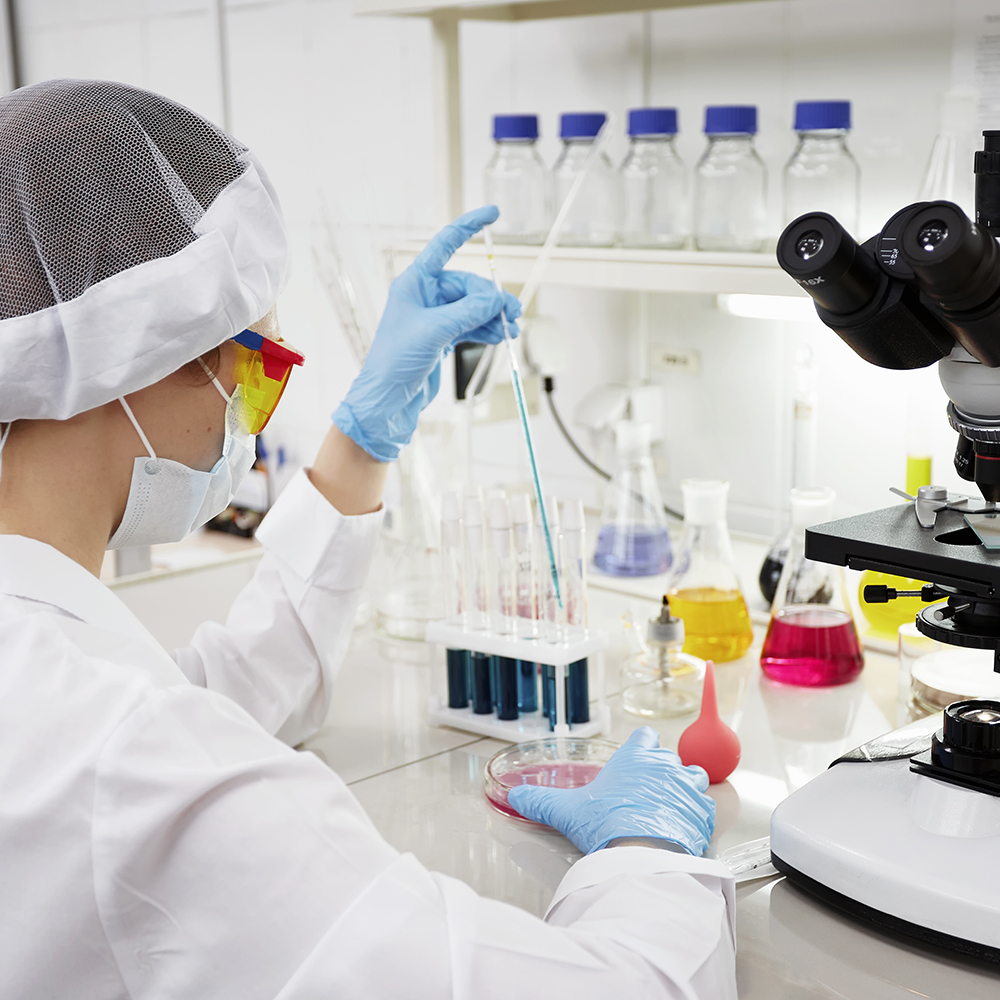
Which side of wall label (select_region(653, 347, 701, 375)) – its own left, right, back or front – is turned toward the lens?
front

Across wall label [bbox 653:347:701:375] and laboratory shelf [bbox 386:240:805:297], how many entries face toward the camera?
2

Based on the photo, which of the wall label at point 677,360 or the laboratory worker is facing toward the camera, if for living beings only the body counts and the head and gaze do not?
the wall label

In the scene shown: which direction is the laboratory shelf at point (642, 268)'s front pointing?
toward the camera

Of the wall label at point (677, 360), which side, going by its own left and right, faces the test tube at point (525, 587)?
front

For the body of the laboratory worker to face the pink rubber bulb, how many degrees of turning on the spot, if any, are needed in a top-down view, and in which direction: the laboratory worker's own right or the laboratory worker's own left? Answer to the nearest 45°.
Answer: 0° — they already face it

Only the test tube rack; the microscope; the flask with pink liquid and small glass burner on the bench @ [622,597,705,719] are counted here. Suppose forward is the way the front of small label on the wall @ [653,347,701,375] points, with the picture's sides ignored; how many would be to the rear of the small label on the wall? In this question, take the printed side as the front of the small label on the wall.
0

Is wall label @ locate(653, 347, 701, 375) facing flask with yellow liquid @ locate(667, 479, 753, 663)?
yes

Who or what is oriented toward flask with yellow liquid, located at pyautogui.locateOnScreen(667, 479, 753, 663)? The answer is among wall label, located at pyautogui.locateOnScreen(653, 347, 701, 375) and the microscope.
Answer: the wall label

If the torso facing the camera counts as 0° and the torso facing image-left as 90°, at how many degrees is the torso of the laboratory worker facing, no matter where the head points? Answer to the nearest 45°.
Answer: approximately 225°

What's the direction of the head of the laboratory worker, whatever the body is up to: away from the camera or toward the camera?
away from the camera

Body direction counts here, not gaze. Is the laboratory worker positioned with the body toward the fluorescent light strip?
yes

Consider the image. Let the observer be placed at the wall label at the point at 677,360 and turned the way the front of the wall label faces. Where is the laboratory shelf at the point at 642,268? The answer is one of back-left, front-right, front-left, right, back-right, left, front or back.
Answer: front
